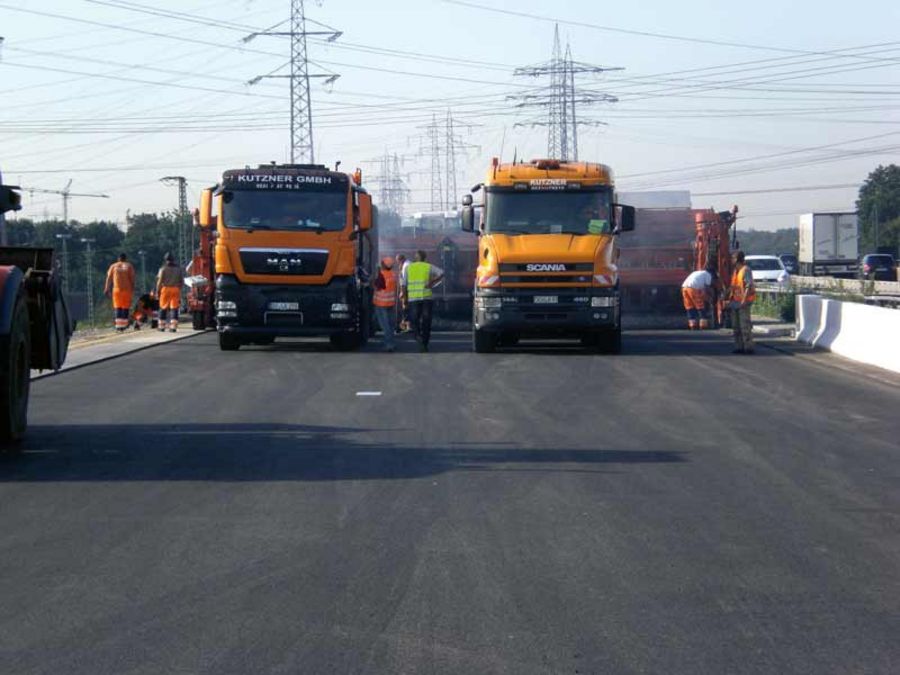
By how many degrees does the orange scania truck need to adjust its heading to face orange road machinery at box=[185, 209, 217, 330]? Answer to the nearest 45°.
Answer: approximately 135° to its right

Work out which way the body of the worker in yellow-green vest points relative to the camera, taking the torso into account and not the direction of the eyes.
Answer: away from the camera

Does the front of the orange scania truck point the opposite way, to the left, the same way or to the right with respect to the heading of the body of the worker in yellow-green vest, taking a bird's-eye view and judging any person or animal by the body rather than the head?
the opposite way

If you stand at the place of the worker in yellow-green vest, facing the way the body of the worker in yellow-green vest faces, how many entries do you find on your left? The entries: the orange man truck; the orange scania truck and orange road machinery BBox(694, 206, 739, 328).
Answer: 1

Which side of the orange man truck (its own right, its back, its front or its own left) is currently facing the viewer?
front

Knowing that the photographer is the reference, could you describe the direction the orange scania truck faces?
facing the viewer

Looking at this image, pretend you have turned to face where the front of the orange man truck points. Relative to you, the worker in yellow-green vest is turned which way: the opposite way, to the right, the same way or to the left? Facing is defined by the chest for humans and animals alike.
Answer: the opposite way

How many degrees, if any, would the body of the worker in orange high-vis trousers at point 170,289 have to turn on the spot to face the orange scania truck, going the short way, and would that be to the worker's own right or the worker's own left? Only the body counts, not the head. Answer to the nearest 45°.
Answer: approximately 135° to the worker's own right

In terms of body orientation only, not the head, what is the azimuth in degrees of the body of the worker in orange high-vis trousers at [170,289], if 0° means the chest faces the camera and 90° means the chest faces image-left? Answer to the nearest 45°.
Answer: approximately 180°

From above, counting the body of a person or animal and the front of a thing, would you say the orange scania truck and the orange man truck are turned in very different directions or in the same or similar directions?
same or similar directions

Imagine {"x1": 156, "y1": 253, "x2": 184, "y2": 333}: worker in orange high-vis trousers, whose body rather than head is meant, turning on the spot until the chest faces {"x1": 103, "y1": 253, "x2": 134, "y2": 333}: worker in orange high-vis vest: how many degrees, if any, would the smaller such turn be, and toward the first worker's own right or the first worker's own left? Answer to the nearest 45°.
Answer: approximately 90° to the first worker's own left

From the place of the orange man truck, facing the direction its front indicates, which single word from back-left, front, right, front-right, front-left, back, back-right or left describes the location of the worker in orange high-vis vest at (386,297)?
left

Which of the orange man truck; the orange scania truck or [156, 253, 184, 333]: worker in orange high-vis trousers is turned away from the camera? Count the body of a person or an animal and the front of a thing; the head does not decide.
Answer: the worker in orange high-vis trousers

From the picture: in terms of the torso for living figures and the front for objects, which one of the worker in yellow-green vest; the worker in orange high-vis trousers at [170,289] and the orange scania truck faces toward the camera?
the orange scania truck

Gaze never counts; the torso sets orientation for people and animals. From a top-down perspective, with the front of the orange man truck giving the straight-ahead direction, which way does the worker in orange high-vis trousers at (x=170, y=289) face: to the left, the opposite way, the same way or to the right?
the opposite way

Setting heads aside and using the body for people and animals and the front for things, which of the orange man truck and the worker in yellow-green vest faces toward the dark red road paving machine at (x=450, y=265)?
the worker in yellow-green vest
